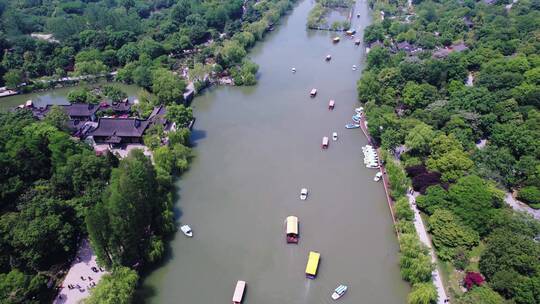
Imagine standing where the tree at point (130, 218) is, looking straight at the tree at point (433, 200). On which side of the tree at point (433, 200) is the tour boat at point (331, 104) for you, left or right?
left

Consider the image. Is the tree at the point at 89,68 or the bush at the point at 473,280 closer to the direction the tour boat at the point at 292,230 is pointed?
the tree

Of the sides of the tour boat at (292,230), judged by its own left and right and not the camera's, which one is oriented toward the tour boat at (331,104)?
front

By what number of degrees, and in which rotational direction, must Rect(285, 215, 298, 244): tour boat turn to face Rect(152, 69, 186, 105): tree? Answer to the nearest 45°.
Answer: approximately 45° to its left

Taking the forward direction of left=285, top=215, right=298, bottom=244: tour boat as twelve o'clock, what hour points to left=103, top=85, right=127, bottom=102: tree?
The tree is roughly at 10 o'clock from the tour boat.

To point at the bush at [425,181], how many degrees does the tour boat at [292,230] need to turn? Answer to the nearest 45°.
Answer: approximately 45° to its right

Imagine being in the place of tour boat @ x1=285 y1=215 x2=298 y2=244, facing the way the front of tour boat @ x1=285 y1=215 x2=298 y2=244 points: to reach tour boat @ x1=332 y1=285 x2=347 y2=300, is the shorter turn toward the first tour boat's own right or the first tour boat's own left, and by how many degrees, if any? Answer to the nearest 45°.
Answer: approximately 135° to the first tour boat's own right

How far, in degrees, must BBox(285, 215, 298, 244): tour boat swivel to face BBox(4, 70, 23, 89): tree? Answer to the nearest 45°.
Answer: approximately 45° to its left

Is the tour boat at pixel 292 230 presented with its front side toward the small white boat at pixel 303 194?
yes

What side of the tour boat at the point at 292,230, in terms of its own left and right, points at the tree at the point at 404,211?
right

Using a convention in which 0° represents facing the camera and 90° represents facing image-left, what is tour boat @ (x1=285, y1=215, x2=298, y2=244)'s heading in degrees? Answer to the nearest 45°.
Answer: approximately 180°

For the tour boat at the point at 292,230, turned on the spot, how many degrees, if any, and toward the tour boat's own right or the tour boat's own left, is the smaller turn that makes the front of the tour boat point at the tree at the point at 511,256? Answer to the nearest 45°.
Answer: approximately 90° to the tour boat's own right

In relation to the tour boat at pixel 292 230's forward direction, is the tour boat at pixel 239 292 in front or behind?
behind

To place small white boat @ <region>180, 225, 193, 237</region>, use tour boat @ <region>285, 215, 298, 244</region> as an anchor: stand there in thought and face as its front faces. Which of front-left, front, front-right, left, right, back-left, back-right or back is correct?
left

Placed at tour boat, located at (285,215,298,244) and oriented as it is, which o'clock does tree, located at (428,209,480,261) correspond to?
The tree is roughly at 3 o'clock from the tour boat.
